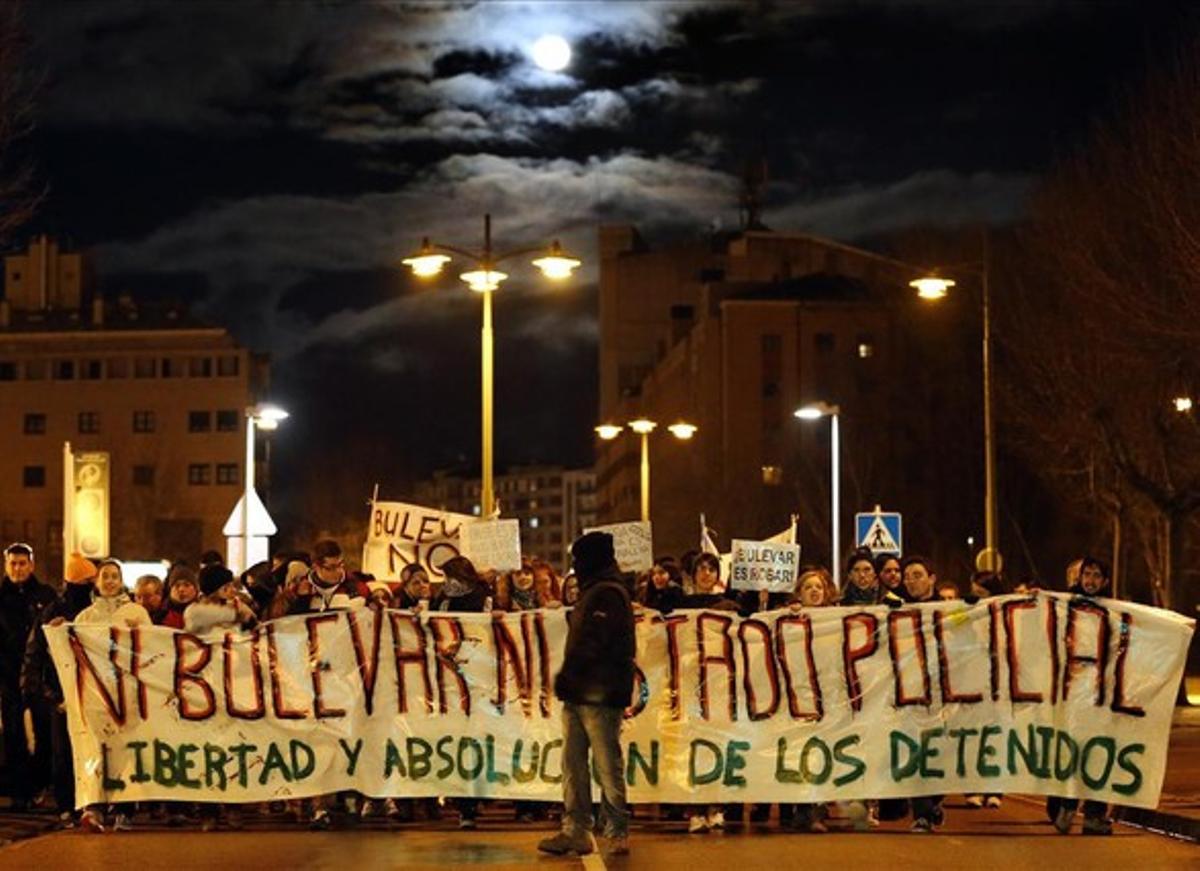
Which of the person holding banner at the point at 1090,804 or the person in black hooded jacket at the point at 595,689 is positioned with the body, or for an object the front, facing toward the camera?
the person holding banner

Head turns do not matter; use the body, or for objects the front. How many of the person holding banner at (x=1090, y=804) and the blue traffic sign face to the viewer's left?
0

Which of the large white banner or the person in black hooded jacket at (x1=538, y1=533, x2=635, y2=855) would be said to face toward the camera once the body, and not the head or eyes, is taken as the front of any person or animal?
the large white banner

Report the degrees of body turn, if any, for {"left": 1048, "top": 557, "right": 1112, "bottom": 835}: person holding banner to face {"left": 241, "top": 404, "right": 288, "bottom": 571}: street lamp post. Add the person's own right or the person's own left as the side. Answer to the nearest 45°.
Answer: approximately 135° to the person's own right

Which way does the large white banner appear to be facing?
toward the camera

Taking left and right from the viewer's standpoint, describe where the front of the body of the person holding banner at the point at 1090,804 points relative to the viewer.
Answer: facing the viewer

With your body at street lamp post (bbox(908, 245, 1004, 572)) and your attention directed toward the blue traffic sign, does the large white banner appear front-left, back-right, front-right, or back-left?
front-left

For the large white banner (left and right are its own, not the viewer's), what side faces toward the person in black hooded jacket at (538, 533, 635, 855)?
front

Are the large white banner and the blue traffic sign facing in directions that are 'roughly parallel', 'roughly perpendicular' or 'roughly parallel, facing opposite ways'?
roughly parallel
